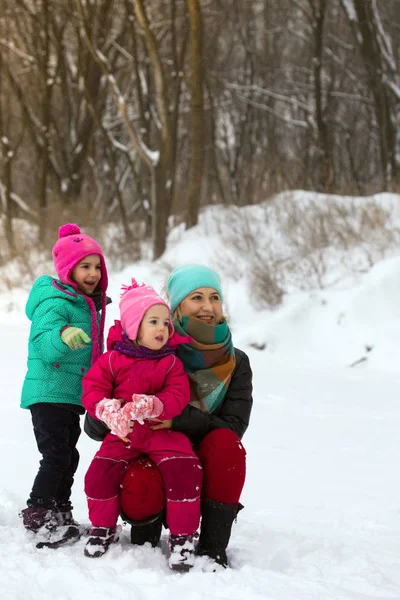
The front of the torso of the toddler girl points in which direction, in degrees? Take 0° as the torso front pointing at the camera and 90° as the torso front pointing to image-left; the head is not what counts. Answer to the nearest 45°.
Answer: approximately 0°

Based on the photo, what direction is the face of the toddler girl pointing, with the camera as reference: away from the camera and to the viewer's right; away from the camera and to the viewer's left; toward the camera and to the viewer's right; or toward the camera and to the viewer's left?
toward the camera and to the viewer's right
